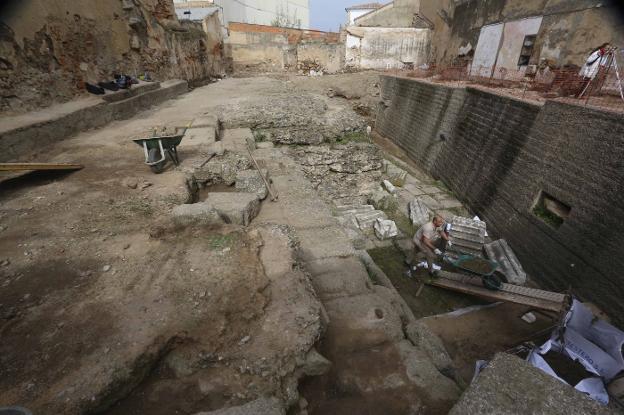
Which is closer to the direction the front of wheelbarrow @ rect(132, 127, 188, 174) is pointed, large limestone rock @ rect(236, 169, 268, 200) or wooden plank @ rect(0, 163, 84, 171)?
the wooden plank

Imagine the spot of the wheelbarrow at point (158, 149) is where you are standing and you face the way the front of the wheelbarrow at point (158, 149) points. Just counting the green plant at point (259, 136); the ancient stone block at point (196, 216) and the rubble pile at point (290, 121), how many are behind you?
2

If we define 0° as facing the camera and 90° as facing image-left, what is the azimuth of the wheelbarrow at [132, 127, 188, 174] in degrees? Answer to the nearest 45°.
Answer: approximately 45°

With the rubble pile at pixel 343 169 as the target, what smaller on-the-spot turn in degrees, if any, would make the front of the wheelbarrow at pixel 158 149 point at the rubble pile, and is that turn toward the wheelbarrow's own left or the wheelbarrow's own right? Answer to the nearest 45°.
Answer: approximately 135° to the wheelbarrow's own left

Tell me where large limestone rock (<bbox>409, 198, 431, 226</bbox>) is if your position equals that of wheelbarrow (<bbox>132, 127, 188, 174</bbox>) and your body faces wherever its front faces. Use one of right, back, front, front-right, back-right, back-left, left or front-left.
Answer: back-left

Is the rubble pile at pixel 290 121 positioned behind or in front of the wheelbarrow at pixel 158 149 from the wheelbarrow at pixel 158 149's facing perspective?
behind

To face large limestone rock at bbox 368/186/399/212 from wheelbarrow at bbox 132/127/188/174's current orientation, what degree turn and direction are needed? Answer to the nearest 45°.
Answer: approximately 135° to its left

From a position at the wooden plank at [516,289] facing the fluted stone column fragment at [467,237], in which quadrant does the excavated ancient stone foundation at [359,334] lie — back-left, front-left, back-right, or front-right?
back-left

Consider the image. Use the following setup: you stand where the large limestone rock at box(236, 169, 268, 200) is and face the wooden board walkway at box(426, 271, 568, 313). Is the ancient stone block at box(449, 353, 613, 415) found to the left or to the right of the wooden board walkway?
right

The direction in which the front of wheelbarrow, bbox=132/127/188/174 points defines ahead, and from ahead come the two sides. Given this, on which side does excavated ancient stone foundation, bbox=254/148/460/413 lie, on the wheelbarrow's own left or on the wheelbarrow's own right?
on the wheelbarrow's own left

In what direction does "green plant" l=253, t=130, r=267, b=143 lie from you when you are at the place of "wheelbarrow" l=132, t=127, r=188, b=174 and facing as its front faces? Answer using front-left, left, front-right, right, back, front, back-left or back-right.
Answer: back

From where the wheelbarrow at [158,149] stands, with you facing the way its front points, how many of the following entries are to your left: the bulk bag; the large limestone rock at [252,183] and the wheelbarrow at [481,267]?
3

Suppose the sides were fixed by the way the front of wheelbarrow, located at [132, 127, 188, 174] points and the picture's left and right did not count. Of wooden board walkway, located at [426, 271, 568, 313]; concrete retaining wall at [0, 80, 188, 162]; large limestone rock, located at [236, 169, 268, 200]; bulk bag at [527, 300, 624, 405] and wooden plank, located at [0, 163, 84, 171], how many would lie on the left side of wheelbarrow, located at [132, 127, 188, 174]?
3
